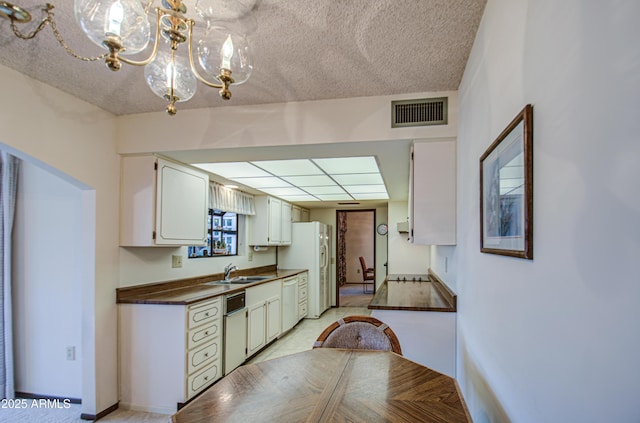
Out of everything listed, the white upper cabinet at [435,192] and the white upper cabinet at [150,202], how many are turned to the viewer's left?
1

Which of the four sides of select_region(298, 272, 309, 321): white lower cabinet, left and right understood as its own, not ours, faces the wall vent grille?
right

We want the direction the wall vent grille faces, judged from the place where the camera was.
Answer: facing the viewer

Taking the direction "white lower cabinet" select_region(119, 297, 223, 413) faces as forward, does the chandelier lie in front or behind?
in front

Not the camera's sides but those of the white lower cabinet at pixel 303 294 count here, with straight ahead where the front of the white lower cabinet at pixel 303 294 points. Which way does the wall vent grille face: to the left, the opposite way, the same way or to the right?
to the right

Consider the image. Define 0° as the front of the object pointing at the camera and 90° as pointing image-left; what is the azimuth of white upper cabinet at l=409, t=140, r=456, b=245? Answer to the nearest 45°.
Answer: approximately 90°

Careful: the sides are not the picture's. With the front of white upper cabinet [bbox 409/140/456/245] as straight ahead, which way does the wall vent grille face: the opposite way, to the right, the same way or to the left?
to the left

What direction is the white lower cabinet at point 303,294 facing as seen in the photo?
to the viewer's right

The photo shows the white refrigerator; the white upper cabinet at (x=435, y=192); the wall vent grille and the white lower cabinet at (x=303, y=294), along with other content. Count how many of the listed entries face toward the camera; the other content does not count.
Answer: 1

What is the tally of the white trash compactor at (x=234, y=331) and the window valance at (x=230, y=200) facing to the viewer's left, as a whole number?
0

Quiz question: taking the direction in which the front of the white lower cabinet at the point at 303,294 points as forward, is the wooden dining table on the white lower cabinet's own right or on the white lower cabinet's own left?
on the white lower cabinet's own right

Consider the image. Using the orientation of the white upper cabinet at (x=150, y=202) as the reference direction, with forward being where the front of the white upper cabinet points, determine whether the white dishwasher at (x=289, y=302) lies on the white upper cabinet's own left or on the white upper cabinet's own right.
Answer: on the white upper cabinet's own left
